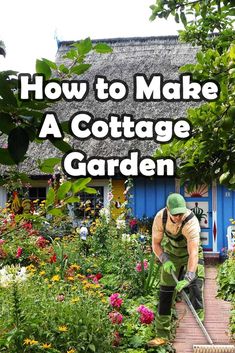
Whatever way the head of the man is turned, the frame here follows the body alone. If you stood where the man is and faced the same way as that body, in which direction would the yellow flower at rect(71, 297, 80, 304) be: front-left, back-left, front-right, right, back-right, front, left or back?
front-right

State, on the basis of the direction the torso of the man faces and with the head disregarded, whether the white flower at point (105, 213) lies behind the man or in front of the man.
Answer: behind

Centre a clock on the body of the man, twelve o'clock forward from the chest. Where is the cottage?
The cottage is roughly at 6 o'clock from the man.

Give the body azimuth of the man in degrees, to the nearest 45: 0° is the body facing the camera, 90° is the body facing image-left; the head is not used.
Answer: approximately 0°

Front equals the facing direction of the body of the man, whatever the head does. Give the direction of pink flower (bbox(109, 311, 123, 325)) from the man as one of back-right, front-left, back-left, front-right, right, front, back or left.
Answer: front-right

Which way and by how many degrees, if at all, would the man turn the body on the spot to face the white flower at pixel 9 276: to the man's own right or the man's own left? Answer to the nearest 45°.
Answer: approximately 45° to the man's own right
